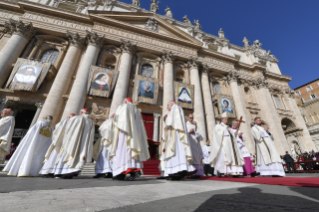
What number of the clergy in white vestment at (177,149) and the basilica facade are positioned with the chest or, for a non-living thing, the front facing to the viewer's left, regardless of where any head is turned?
1

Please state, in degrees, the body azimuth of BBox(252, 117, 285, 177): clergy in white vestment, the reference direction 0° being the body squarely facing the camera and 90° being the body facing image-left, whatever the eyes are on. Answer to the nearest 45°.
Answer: approximately 315°

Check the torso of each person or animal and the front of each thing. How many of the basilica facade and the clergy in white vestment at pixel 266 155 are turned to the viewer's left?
0

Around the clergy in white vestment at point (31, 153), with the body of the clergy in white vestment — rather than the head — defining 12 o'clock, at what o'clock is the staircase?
The staircase is roughly at 4 o'clock from the clergy in white vestment.

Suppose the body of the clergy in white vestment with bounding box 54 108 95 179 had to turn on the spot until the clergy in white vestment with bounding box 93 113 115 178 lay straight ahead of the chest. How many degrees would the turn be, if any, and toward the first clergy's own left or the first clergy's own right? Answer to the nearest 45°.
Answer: approximately 135° to the first clergy's own right

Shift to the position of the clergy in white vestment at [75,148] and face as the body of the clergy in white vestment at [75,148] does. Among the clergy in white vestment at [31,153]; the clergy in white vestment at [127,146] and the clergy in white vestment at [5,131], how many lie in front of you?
2

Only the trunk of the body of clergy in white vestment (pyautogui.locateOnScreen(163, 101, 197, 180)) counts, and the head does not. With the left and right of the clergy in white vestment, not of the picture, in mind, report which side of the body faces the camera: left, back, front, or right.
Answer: left
